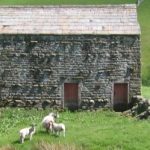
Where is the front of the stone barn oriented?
toward the camera

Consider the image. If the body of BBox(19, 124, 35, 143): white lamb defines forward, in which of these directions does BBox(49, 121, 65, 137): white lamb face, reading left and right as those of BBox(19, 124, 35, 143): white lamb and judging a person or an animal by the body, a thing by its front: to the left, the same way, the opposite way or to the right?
the opposite way

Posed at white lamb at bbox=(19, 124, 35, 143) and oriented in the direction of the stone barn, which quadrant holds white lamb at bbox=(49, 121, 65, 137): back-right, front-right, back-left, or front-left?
front-right

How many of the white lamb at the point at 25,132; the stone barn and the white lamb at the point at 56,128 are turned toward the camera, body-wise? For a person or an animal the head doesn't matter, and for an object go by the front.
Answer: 1

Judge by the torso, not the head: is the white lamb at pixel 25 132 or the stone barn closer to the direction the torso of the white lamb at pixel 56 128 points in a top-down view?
the white lamb

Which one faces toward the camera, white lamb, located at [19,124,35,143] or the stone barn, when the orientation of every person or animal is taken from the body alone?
the stone barn

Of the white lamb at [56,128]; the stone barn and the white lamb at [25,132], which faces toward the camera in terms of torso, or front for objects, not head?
the stone barn

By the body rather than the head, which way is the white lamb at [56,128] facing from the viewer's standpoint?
to the viewer's left

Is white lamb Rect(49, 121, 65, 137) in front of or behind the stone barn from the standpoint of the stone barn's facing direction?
in front
